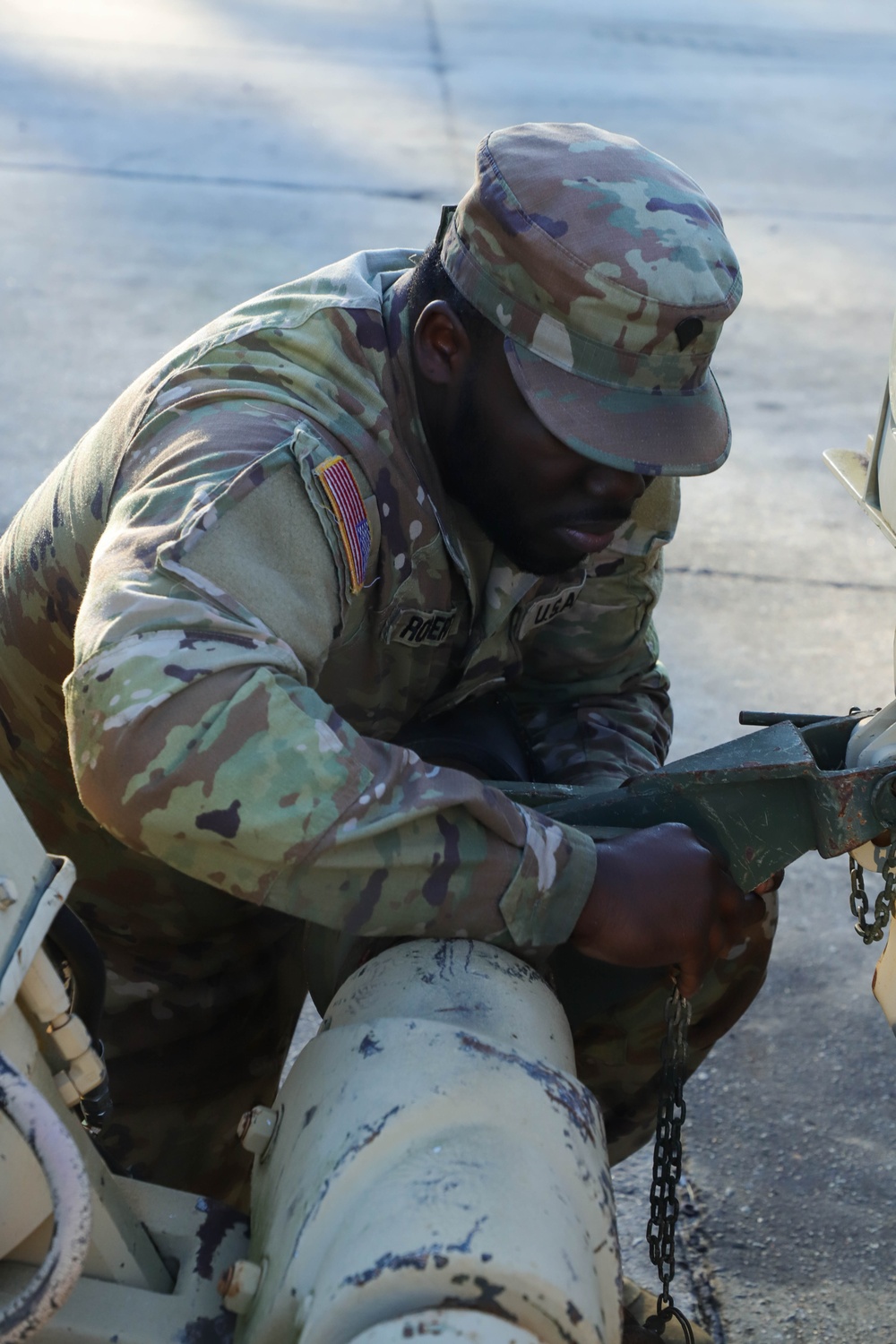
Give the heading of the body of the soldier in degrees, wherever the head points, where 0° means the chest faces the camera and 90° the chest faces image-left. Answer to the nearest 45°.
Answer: approximately 315°

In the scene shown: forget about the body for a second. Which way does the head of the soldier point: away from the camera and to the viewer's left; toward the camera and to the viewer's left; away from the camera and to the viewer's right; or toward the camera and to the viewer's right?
toward the camera and to the viewer's right

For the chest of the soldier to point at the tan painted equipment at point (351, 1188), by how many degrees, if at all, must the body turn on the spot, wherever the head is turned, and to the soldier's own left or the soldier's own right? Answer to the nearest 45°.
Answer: approximately 45° to the soldier's own right
